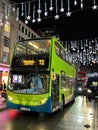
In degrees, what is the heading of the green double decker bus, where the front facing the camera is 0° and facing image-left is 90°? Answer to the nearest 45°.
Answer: approximately 45°

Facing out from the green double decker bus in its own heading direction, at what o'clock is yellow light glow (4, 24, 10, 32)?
The yellow light glow is roughly at 4 o'clock from the green double decker bus.
